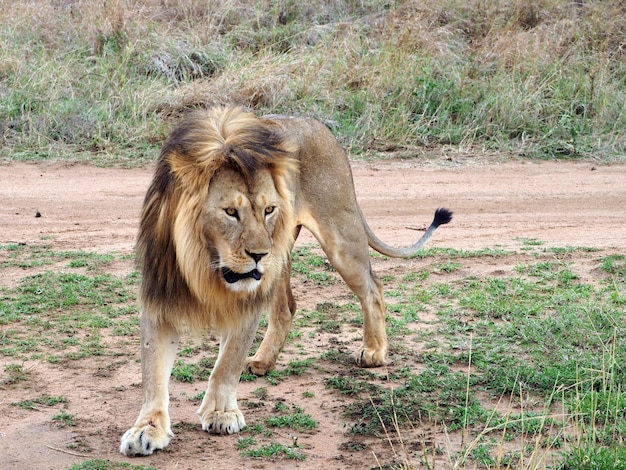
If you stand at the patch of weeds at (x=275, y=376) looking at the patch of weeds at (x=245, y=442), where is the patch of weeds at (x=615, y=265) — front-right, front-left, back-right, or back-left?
back-left

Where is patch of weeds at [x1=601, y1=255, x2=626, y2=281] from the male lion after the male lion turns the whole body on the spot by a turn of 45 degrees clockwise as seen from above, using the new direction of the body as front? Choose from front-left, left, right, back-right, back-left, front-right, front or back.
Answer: back-right

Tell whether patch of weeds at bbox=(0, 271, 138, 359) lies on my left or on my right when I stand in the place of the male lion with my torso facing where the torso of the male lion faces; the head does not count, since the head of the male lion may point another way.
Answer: on my right

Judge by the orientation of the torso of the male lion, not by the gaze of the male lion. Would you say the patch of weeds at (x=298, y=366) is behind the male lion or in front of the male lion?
behind

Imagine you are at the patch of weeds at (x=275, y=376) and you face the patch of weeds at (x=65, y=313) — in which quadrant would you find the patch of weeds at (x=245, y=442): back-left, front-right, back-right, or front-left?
back-left

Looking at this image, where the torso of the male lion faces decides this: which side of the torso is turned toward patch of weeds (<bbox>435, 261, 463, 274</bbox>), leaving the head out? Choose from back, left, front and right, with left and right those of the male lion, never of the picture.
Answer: back

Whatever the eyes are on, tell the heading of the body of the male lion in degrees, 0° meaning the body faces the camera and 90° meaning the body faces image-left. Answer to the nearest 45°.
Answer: approximately 45°
